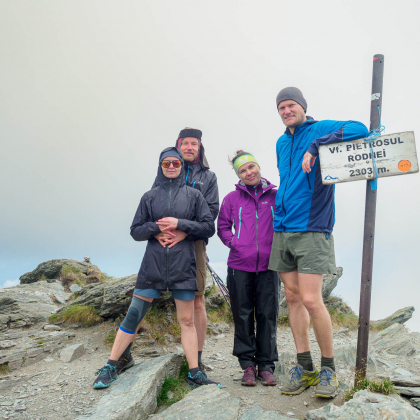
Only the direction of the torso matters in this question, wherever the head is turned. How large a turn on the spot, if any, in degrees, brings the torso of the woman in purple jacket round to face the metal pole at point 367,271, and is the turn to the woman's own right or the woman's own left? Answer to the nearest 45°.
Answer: approximately 90° to the woman's own left

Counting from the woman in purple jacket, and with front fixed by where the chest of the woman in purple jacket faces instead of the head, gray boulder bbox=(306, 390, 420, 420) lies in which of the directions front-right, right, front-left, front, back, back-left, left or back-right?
front-left

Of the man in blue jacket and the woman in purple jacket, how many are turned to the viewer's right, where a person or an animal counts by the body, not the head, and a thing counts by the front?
0

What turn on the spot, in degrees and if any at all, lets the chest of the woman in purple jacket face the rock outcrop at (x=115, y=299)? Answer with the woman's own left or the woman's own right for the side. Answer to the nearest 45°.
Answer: approximately 135° to the woman's own right

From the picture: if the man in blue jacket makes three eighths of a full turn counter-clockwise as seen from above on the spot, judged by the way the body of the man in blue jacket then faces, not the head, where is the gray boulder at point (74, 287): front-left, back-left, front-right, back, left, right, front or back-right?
back-left

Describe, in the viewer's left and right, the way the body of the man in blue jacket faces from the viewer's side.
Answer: facing the viewer and to the left of the viewer

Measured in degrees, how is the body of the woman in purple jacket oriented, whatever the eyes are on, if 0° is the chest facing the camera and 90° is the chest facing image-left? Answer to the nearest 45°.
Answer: approximately 0°

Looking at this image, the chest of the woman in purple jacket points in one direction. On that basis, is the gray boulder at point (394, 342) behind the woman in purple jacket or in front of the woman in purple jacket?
behind

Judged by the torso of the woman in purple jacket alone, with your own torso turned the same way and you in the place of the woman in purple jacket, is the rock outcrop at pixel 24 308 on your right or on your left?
on your right
